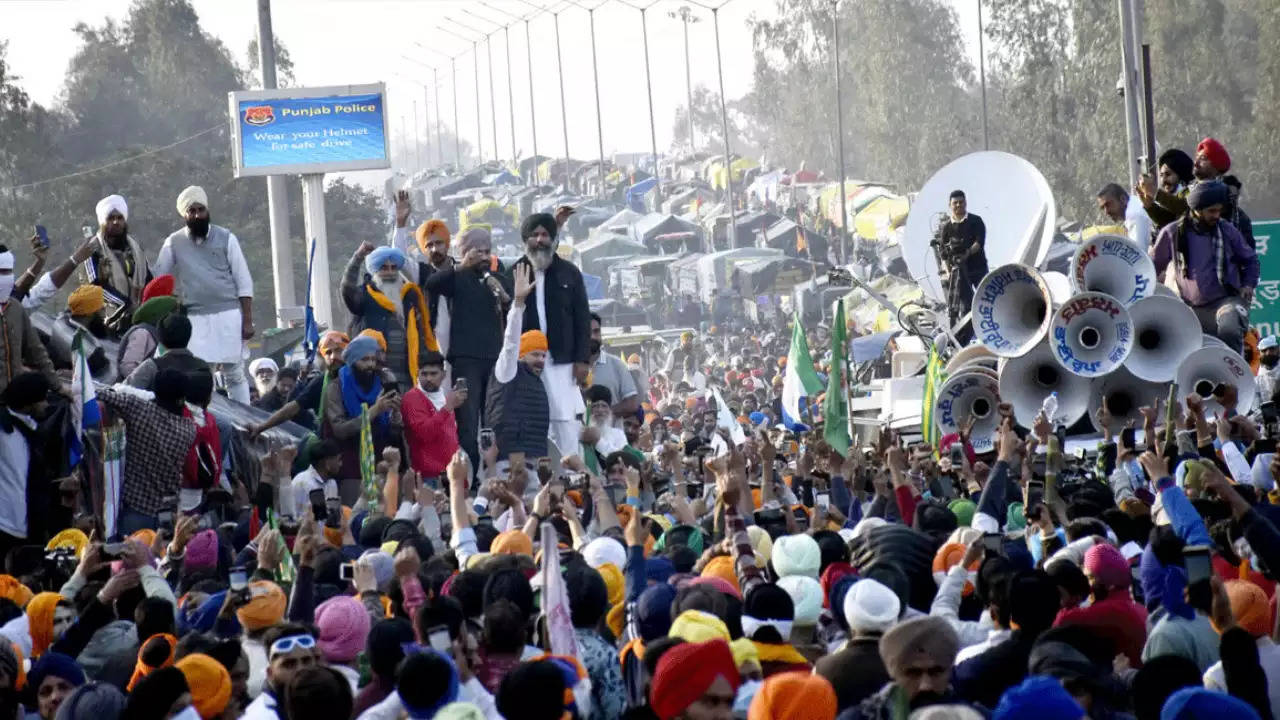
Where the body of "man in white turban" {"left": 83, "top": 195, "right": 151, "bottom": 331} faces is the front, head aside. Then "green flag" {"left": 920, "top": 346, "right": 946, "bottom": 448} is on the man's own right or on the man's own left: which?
on the man's own left

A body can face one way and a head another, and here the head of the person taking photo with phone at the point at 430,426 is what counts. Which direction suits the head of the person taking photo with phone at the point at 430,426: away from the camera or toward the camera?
toward the camera

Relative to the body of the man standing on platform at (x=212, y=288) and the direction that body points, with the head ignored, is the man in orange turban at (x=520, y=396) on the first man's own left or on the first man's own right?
on the first man's own left

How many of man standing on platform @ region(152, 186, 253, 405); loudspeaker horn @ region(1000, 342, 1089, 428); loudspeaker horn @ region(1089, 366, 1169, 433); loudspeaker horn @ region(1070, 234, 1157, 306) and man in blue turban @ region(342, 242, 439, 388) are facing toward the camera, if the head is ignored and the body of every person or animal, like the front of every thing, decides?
5

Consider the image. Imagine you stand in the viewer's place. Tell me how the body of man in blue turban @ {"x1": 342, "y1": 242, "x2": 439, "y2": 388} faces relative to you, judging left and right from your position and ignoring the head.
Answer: facing the viewer

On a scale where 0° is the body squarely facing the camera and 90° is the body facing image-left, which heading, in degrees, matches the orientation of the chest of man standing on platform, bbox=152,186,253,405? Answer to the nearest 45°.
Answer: approximately 0°

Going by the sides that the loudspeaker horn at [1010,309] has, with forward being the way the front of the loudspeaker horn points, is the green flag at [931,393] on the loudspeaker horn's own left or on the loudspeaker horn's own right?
on the loudspeaker horn's own right

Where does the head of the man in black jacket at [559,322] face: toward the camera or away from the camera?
toward the camera

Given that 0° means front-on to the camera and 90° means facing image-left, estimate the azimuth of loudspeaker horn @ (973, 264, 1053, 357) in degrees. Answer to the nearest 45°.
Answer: approximately 45°

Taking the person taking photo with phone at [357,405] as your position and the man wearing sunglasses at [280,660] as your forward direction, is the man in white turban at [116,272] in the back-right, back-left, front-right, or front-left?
back-right

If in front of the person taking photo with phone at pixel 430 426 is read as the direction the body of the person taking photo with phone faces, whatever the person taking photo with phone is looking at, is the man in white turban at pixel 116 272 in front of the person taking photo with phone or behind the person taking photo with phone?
behind

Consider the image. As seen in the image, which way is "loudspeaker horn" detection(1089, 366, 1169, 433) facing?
toward the camera

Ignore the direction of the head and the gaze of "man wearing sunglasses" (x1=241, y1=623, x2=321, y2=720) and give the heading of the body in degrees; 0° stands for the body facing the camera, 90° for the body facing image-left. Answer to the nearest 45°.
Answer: approximately 315°

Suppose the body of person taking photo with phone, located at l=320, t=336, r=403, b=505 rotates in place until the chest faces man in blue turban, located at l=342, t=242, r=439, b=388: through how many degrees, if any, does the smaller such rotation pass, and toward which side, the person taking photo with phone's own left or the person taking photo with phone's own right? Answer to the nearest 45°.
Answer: approximately 135° to the person taking photo with phone's own left

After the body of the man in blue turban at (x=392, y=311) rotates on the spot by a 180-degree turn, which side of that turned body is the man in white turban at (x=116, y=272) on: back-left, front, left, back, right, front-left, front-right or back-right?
left
